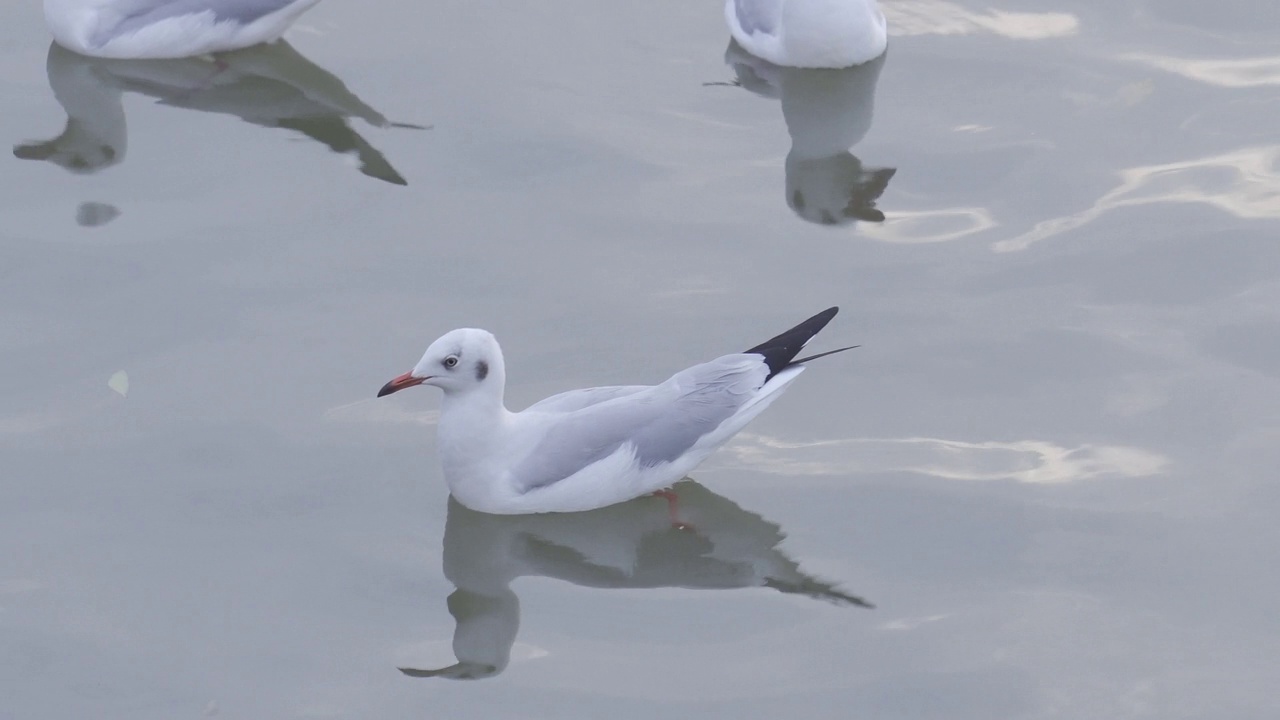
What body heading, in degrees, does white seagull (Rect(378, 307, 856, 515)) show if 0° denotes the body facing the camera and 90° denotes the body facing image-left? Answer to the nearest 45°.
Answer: approximately 90°

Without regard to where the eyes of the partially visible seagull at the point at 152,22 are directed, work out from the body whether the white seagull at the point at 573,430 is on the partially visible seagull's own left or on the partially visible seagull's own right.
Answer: on the partially visible seagull's own left

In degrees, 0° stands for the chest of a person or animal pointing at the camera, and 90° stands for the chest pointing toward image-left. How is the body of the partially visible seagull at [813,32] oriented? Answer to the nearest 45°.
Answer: approximately 315°

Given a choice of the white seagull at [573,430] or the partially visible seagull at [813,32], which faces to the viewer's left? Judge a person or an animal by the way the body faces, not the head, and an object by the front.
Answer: the white seagull

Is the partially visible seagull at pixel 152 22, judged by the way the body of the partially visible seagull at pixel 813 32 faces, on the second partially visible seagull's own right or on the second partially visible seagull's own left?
on the second partially visible seagull's own right

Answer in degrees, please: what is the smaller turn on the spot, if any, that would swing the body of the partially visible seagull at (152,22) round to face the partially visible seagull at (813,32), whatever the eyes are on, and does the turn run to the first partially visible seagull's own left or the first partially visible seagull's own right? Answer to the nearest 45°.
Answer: approximately 180°

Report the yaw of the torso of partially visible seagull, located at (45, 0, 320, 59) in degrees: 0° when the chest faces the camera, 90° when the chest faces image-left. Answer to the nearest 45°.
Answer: approximately 90°

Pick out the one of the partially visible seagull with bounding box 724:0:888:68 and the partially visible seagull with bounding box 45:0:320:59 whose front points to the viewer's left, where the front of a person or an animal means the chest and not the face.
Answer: the partially visible seagull with bounding box 45:0:320:59

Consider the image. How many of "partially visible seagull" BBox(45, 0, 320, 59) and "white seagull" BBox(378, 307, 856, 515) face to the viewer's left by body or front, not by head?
2

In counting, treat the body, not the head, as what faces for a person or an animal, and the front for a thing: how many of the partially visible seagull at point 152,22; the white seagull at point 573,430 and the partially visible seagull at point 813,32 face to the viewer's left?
2
